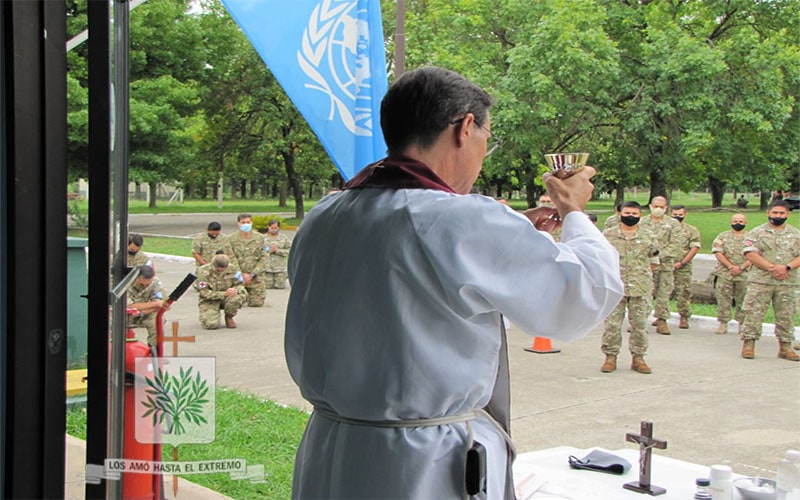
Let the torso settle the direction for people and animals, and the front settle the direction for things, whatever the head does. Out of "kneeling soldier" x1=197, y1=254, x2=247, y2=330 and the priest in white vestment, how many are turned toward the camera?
1

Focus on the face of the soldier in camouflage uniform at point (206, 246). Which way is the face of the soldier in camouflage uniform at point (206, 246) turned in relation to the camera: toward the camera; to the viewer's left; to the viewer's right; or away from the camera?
toward the camera

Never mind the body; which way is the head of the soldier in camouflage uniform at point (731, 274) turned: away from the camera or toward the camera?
toward the camera

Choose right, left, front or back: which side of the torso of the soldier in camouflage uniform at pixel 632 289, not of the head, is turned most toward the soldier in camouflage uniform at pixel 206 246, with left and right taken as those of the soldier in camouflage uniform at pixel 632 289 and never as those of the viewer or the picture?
right

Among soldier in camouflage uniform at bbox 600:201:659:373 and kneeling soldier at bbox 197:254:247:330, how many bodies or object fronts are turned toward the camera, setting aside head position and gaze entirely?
2

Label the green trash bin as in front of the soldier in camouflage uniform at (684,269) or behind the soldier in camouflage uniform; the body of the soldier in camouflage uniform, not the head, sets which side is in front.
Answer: in front

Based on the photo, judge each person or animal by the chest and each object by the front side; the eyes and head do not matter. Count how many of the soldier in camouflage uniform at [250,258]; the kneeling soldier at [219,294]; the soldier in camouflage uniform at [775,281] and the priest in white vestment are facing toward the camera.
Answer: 3

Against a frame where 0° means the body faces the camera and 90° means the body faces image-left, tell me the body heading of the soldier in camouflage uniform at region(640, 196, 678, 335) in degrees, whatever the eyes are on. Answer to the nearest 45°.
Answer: approximately 0°

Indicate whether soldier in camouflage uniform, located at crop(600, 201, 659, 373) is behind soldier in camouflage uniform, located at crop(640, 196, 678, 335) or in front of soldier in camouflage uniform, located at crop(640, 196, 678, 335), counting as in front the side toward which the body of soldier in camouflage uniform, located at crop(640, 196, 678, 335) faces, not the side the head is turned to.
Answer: in front

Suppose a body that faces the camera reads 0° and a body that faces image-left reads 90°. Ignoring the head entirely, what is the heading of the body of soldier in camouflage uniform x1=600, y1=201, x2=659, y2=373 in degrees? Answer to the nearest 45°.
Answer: approximately 0°

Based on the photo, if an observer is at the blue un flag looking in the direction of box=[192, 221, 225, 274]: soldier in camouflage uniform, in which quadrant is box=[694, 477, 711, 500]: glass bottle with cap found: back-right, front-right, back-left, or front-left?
back-right

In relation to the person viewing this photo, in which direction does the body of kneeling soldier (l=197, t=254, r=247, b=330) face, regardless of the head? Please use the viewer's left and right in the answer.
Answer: facing the viewer

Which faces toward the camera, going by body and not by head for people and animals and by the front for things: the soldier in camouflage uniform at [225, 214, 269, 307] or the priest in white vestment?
the soldier in camouflage uniform

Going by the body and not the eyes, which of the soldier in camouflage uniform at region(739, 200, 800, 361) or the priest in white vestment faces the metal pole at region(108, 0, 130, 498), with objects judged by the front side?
the soldier in camouflage uniform

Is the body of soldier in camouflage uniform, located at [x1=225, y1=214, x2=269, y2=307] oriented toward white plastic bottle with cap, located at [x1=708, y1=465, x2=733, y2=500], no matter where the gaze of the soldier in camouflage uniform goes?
yes
